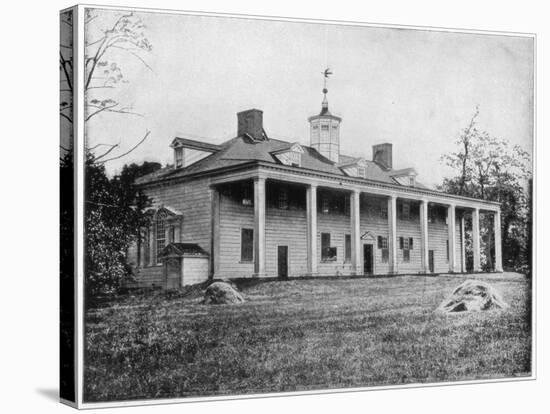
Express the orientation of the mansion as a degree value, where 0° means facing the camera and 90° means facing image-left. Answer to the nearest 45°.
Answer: approximately 315°
